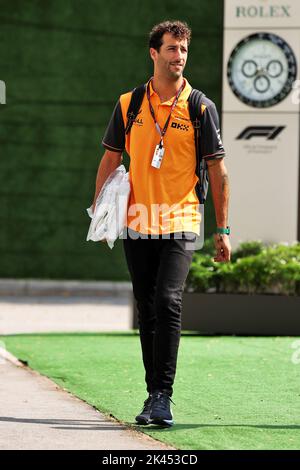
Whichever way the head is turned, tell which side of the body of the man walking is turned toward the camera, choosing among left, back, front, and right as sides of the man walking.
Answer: front

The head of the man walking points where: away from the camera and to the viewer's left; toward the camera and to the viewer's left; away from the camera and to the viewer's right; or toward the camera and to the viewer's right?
toward the camera and to the viewer's right

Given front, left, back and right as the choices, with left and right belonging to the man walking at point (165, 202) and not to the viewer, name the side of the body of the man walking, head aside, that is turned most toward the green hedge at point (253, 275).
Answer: back
